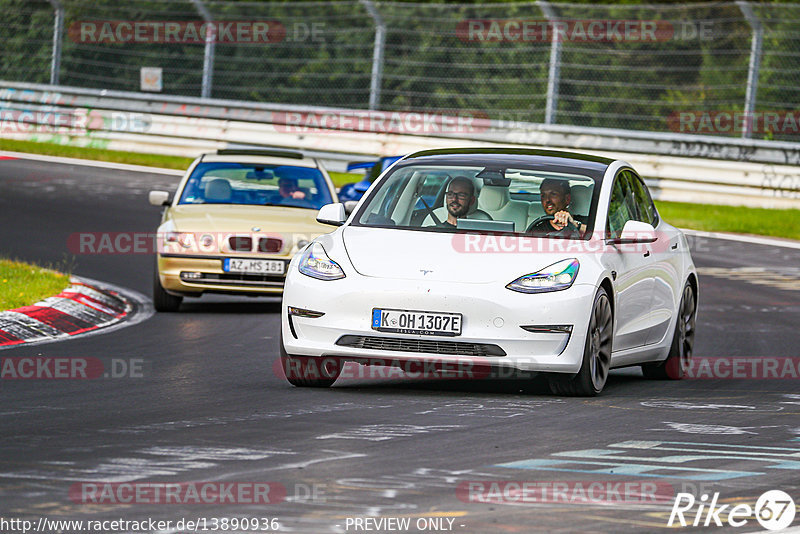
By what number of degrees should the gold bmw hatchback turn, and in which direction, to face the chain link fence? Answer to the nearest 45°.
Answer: approximately 180°

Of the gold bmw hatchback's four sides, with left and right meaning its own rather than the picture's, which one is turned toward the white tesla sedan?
front

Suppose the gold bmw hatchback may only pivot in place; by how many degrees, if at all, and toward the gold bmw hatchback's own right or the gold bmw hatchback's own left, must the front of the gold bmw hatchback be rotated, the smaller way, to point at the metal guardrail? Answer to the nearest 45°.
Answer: approximately 180°

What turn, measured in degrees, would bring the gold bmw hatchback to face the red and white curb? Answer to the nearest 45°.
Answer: approximately 45° to its right

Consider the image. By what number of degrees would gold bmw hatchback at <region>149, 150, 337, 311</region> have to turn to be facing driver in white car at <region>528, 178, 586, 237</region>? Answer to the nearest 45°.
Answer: approximately 45° to its left

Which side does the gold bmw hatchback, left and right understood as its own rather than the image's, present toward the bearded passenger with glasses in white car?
front

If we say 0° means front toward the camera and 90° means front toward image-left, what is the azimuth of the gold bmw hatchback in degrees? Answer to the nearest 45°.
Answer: approximately 0°

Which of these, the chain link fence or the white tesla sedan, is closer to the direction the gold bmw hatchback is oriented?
the white tesla sedan

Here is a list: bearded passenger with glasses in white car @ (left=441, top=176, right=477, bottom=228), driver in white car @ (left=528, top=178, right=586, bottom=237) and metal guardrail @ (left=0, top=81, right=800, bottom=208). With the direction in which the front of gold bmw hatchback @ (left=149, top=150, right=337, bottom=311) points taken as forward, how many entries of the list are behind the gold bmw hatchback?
1

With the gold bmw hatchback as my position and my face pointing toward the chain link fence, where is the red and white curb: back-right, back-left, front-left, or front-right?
back-left

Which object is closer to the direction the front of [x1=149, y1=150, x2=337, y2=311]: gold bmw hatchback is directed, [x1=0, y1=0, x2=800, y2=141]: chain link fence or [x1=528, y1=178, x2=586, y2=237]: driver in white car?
the driver in white car

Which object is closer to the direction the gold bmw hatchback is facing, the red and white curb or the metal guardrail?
the red and white curb
